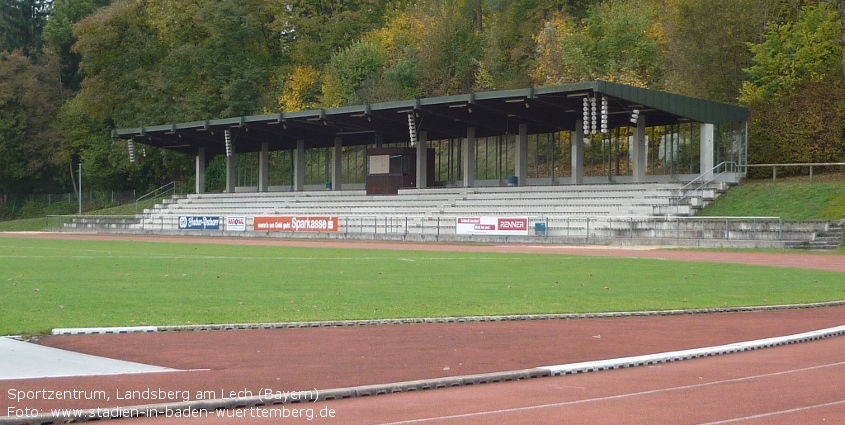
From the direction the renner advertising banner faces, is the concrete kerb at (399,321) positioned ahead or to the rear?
ahead

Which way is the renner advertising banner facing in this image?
toward the camera
